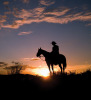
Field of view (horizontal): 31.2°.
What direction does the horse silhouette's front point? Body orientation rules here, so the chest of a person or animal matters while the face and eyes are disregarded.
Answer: to the viewer's left

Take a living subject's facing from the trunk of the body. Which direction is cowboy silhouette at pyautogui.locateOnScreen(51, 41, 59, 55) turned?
to the viewer's left
